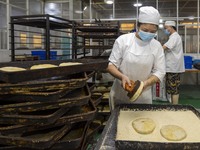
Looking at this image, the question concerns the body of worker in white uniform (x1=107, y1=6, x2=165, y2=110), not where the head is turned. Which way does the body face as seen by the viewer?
toward the camera

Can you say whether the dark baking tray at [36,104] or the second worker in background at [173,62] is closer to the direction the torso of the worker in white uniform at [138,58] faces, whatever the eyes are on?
the dark baking tray

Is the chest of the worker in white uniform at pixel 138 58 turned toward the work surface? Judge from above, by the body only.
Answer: yes
